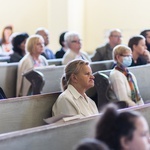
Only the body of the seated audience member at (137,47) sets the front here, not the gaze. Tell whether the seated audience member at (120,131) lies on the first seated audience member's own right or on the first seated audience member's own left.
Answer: on the first seated audience member's own right

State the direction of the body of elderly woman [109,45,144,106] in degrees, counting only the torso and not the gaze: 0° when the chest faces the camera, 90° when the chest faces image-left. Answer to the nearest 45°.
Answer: approximately 315°

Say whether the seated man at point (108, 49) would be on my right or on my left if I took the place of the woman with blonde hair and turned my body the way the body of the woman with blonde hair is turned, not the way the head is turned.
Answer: on my left

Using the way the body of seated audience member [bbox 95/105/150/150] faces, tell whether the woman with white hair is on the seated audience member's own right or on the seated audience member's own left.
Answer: on the seated audience member's own left

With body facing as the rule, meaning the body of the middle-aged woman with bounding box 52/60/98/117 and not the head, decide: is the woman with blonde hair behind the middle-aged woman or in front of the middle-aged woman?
behind
